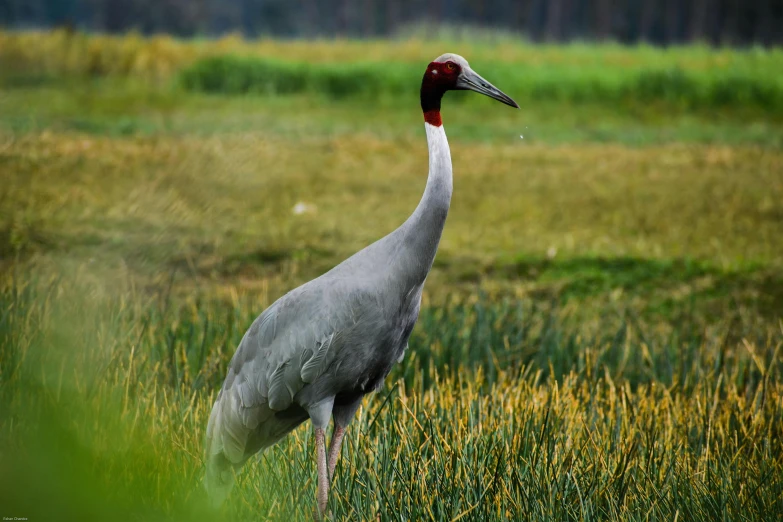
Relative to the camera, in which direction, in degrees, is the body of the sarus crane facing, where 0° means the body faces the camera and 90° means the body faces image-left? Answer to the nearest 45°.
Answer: approximately 270°
